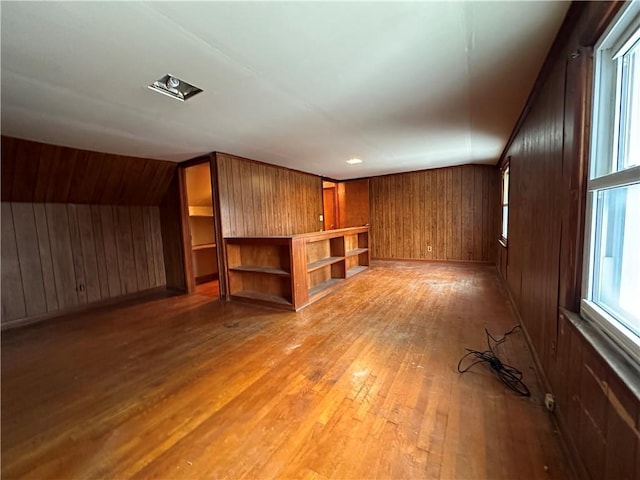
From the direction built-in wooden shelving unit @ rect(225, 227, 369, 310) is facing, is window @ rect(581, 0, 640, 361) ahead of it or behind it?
ahead

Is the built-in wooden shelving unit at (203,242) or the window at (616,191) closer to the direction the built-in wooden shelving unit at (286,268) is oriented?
the window

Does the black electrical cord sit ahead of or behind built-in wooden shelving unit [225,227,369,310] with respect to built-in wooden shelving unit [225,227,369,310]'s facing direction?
ahead

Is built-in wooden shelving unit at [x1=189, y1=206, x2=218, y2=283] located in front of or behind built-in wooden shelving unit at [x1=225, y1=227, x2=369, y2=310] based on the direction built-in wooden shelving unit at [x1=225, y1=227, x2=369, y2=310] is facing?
behind
